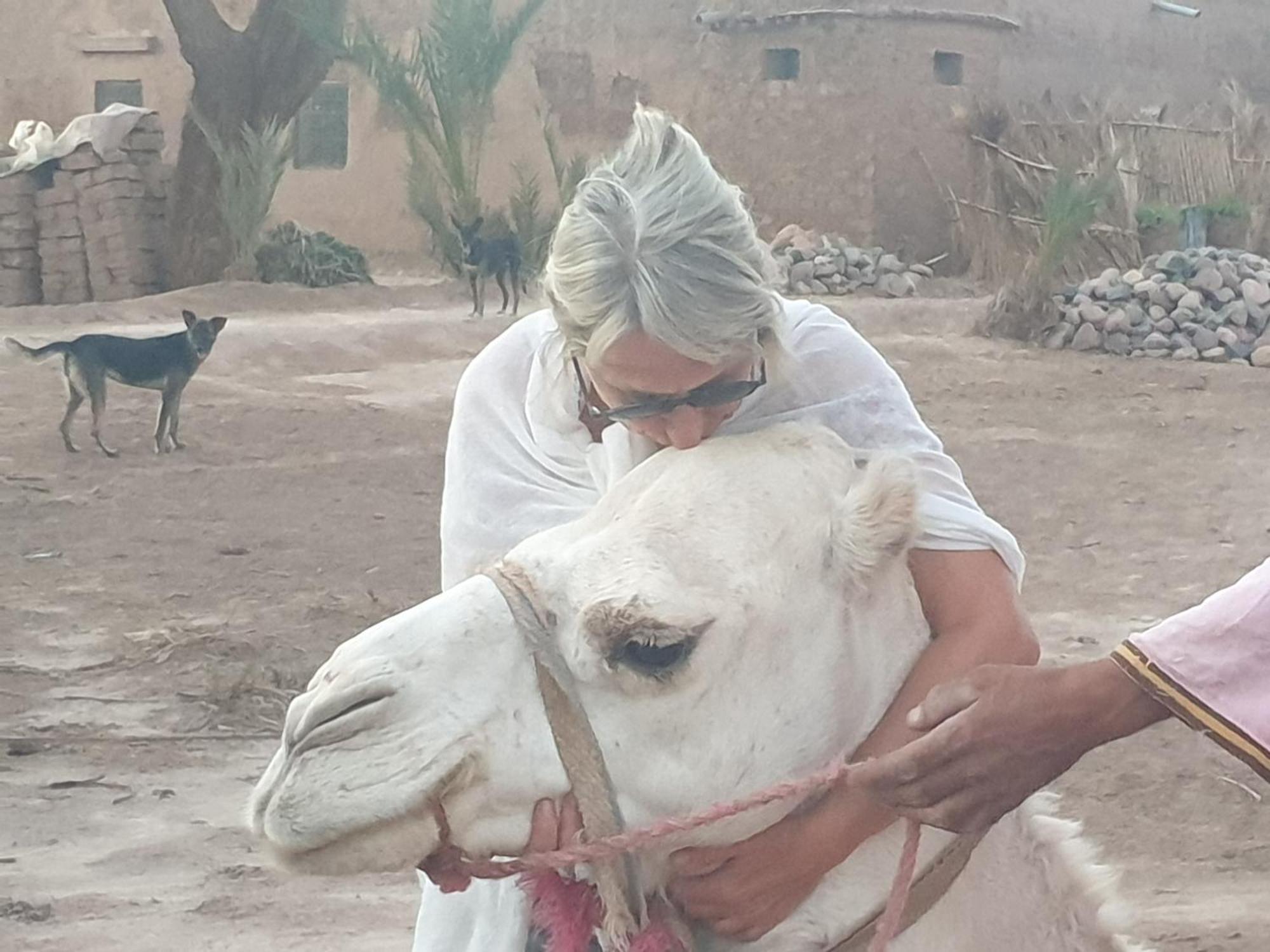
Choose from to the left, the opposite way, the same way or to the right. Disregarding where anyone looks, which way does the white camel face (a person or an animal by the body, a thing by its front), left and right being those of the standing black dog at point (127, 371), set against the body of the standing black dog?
the opposite way

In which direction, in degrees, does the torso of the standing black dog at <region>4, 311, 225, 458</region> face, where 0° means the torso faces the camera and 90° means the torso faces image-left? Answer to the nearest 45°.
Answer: approximately 270°

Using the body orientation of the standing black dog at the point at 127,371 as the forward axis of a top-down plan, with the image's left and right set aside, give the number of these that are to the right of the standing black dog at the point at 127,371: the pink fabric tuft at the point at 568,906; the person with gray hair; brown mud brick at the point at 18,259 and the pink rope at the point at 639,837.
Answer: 3

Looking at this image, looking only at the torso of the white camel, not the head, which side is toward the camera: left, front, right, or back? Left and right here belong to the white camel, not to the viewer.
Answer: left

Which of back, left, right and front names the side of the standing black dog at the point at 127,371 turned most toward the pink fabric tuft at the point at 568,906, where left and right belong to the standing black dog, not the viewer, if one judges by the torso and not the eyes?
right

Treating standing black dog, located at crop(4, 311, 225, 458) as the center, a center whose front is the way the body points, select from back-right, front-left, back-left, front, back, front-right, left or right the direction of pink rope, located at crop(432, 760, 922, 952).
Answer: right

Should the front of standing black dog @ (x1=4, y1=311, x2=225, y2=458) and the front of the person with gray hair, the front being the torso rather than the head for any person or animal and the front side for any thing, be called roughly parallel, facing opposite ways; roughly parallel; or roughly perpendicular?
roughly perpendicular

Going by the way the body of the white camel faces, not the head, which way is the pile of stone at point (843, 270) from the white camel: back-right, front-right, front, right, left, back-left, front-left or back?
right

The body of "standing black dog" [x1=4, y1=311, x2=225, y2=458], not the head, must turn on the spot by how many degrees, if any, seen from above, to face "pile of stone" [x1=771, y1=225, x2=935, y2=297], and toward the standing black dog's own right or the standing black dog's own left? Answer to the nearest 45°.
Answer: approximately 45° to the standing black dog's own left

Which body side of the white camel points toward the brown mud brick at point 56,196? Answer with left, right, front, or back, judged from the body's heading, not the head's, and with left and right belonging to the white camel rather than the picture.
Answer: right
